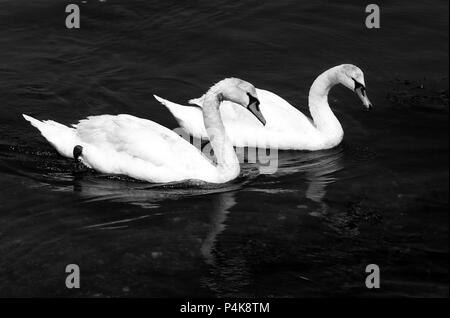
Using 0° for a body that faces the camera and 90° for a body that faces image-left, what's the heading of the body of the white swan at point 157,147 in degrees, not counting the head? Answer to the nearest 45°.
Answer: approximately 270°
